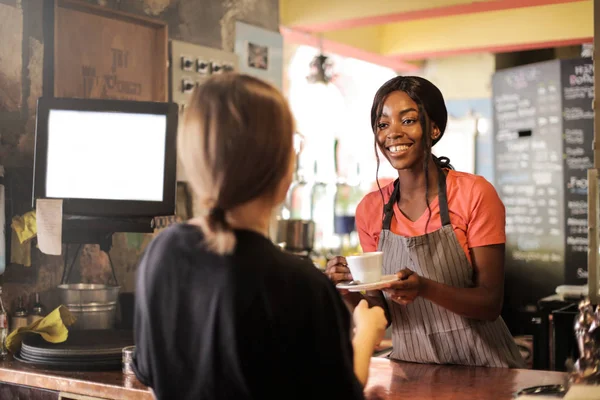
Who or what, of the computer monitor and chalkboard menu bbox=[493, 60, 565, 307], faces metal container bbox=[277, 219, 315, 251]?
the chalkboard menu

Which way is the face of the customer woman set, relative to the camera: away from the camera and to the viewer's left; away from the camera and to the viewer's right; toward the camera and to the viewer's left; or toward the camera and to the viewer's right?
away from the camera and to the viewer's right

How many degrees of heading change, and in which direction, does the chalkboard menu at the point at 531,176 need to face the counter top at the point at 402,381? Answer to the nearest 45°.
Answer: approximately 45° to its left

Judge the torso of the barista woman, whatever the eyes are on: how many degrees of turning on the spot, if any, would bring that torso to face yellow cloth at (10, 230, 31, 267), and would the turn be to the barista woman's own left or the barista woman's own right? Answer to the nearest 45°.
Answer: approximately 45° to the barista woman's own right

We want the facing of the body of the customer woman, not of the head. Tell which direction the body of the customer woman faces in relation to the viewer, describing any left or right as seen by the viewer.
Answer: facing away from the viewer and to the right of the viewer

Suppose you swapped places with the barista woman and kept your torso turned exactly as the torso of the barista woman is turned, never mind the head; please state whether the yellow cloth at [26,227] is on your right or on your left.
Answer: on your right

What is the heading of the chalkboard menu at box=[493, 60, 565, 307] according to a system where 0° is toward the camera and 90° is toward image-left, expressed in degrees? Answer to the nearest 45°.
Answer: approximately 45°
